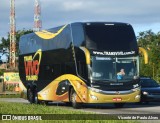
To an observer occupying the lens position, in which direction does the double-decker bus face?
facing the viewer and to the right of the viewer
